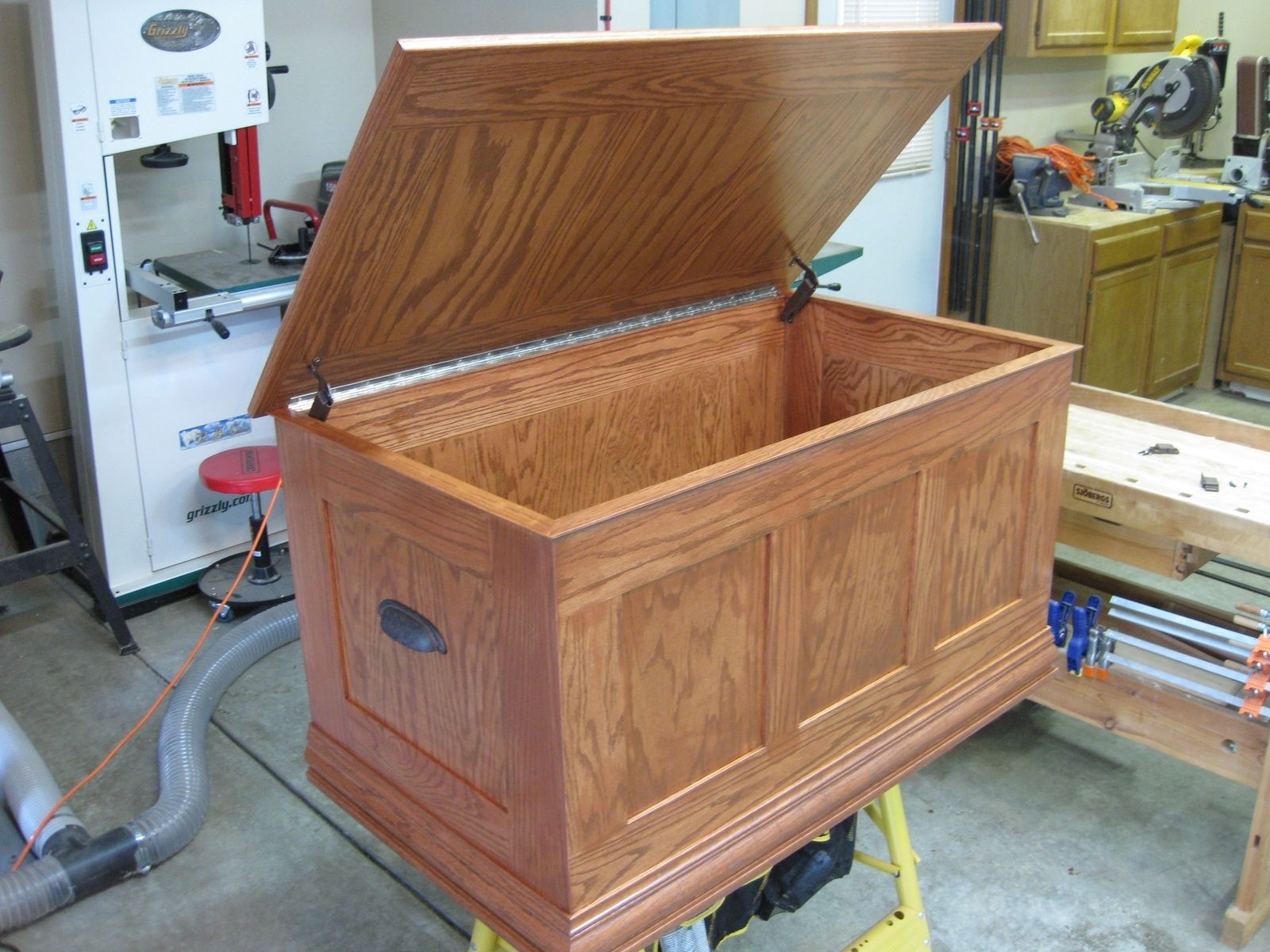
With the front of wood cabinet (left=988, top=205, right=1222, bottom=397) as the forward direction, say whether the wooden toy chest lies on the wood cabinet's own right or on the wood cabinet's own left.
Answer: on the wood cabinet's own right

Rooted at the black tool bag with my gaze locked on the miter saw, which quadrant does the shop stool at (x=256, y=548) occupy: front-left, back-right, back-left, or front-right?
front-left

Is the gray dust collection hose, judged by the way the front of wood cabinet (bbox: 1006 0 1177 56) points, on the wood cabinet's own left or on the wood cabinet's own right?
on the wood cabinet's own right

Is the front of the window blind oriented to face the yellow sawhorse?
yes

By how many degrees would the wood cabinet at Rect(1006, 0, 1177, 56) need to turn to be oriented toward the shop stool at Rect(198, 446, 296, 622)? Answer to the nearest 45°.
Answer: approximately 90° to its right

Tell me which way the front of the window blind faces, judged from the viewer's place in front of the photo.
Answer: facing the viewer

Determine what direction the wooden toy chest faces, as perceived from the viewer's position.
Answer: facing the viewer and to the right of the viewer

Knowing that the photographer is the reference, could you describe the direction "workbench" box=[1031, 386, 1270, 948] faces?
facing the viewer and to the left of the viewer

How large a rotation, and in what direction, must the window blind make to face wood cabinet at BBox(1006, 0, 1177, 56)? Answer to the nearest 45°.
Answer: approximately 135° to its left

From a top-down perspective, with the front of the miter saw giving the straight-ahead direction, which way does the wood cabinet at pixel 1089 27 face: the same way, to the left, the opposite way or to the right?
the same way

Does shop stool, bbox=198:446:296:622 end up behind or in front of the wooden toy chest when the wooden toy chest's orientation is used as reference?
behind

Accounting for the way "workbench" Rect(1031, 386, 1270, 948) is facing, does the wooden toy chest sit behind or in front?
in front

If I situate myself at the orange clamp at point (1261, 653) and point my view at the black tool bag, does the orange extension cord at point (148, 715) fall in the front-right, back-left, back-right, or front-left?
front-right

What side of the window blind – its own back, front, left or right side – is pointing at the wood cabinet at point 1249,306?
left

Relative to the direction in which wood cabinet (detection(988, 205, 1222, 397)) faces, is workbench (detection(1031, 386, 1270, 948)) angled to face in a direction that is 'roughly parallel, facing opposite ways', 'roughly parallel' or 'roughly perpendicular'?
roughly perpendicular
